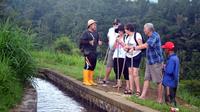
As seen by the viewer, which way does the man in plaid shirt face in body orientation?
to the viewer's left

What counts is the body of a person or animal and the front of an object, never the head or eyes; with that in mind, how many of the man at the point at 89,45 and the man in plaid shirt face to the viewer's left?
1

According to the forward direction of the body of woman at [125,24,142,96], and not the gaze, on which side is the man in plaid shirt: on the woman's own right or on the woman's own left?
on the woman's own left

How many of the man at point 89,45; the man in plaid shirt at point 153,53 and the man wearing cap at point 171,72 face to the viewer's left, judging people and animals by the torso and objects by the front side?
2

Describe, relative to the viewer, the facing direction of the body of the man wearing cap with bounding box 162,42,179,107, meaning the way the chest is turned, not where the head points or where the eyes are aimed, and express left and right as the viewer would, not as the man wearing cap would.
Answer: facing to the left of the viewer

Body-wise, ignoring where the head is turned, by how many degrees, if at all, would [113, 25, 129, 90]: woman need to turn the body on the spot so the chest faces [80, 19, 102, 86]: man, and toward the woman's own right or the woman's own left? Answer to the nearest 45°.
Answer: approximately 45° to the woman's own right

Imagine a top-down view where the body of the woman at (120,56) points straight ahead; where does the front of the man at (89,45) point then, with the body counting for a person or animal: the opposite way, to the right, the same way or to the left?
to the left

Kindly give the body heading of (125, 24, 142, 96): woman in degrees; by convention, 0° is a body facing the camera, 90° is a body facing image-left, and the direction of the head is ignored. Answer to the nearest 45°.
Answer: approximately 45°

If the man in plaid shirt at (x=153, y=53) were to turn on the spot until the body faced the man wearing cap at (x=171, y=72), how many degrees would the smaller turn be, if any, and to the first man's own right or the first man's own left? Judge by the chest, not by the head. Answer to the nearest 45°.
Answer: approximately 135° to the first man's own left
